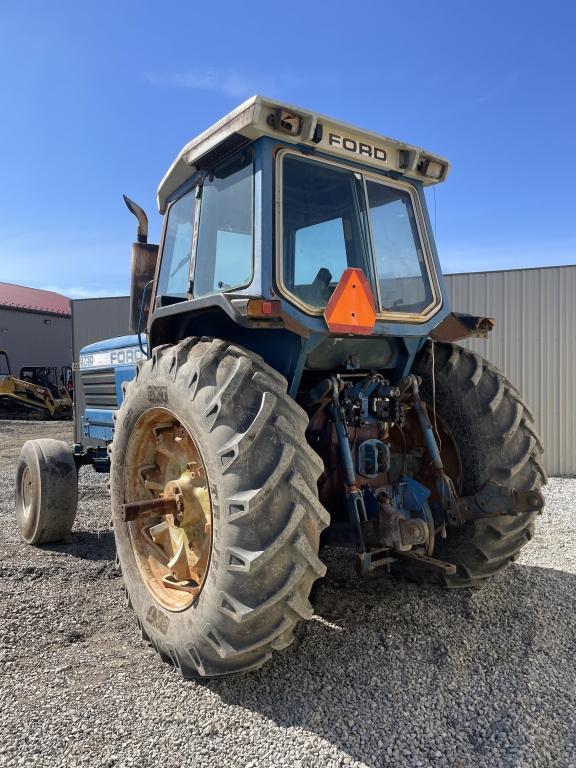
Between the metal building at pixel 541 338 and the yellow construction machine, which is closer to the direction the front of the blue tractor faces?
the yellow construction machine

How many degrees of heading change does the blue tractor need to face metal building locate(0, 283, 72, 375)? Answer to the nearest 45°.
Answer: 0° — it already faces it

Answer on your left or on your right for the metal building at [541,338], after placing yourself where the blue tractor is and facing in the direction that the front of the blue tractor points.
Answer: on your right

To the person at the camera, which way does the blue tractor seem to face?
facing away from the viewer and to the left of the viewer

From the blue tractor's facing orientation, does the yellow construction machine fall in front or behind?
in front
